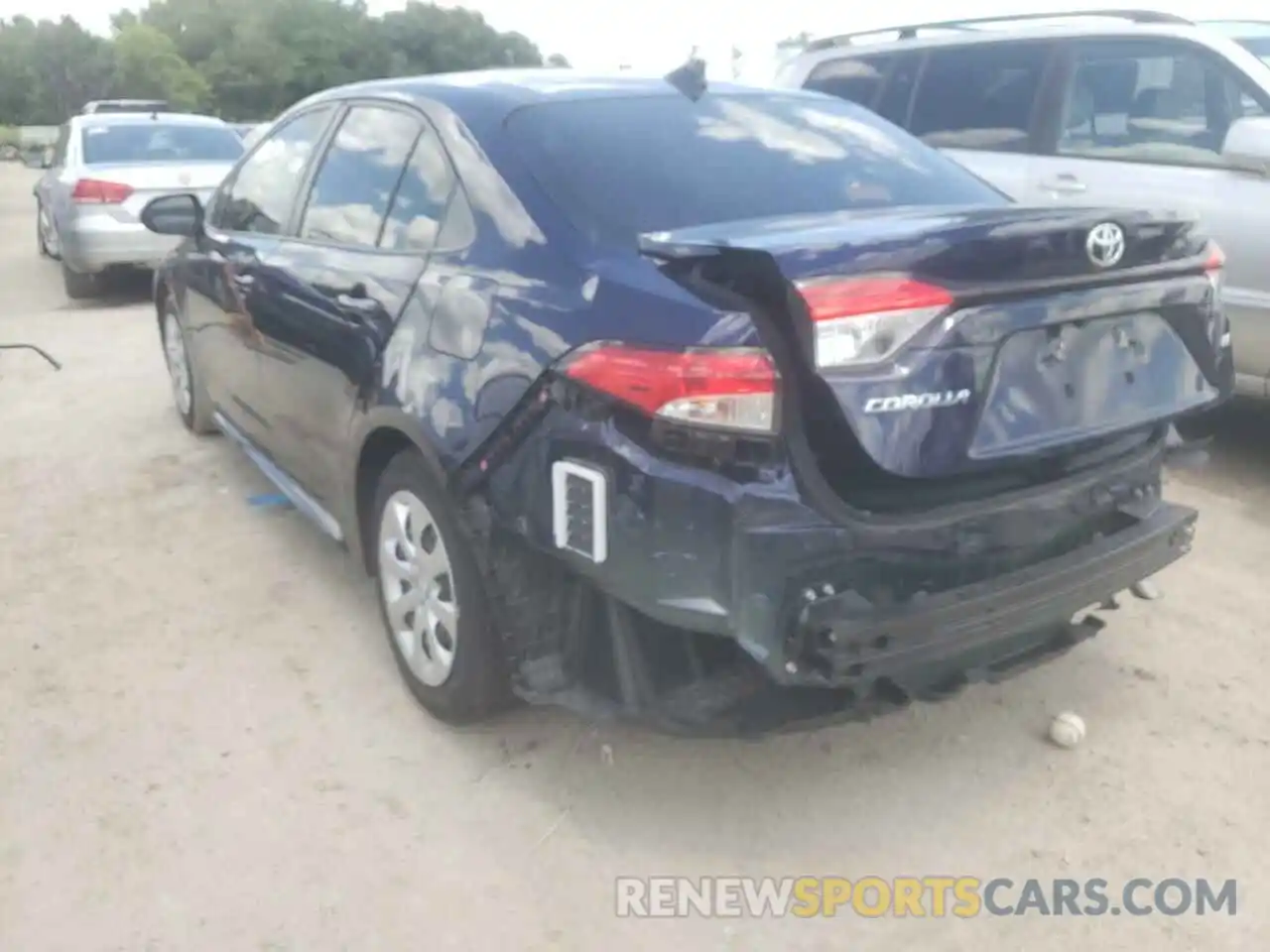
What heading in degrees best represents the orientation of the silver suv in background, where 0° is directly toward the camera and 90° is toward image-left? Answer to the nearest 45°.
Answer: approximately 315°

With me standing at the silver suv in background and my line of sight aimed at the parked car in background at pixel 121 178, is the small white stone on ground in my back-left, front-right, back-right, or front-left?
back-left

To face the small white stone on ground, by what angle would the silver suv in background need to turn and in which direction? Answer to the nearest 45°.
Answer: approximately 45° to its right

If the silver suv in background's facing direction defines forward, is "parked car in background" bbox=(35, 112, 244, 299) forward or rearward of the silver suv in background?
rearward

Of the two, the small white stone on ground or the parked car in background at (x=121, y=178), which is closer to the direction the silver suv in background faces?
the small white stone on ground
